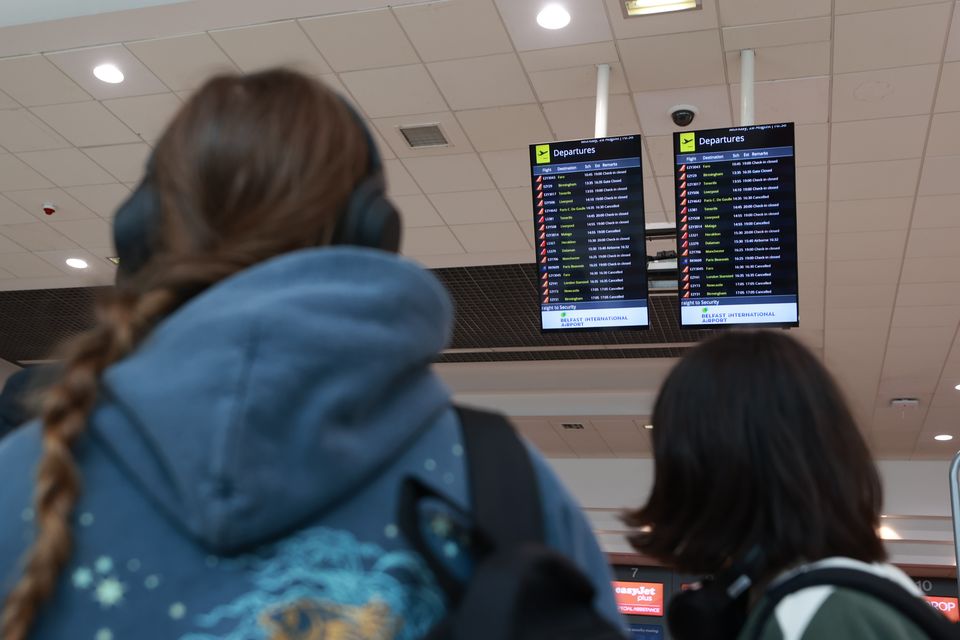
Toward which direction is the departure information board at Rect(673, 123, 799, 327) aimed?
toward the camera

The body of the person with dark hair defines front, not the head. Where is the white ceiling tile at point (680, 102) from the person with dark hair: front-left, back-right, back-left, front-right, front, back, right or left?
front-right

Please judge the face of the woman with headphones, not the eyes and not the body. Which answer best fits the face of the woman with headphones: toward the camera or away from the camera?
away from the camera

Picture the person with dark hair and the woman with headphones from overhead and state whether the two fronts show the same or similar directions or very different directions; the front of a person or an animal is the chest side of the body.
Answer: same or similar directions

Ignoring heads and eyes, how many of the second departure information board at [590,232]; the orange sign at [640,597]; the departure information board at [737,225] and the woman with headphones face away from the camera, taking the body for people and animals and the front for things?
1

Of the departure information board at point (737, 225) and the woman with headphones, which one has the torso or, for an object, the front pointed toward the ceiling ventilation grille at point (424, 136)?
the woman with headphones

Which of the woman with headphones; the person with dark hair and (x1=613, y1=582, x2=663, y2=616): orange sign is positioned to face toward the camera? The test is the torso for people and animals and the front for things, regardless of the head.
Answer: the orange sign

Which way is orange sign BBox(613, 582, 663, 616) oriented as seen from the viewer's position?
toward the camera

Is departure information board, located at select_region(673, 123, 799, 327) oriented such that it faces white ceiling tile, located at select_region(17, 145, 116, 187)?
no

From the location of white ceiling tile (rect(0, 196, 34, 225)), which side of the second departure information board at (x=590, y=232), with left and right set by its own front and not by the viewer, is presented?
right

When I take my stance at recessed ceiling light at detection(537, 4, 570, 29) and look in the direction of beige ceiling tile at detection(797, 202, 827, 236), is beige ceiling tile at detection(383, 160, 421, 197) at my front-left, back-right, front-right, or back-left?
front-left

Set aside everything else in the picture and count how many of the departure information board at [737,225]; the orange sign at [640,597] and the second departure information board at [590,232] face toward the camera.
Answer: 3

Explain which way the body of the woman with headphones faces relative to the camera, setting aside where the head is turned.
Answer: away from the camera

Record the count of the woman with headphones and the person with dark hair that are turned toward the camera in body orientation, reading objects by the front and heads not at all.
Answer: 0

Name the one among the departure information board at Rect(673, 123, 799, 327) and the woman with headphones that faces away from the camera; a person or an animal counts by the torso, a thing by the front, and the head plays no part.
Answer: the woman with headphones

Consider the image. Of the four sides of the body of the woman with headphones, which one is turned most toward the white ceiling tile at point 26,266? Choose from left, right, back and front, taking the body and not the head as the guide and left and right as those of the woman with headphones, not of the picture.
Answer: front

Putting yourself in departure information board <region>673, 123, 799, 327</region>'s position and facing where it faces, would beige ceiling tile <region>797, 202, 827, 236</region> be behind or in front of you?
behind
